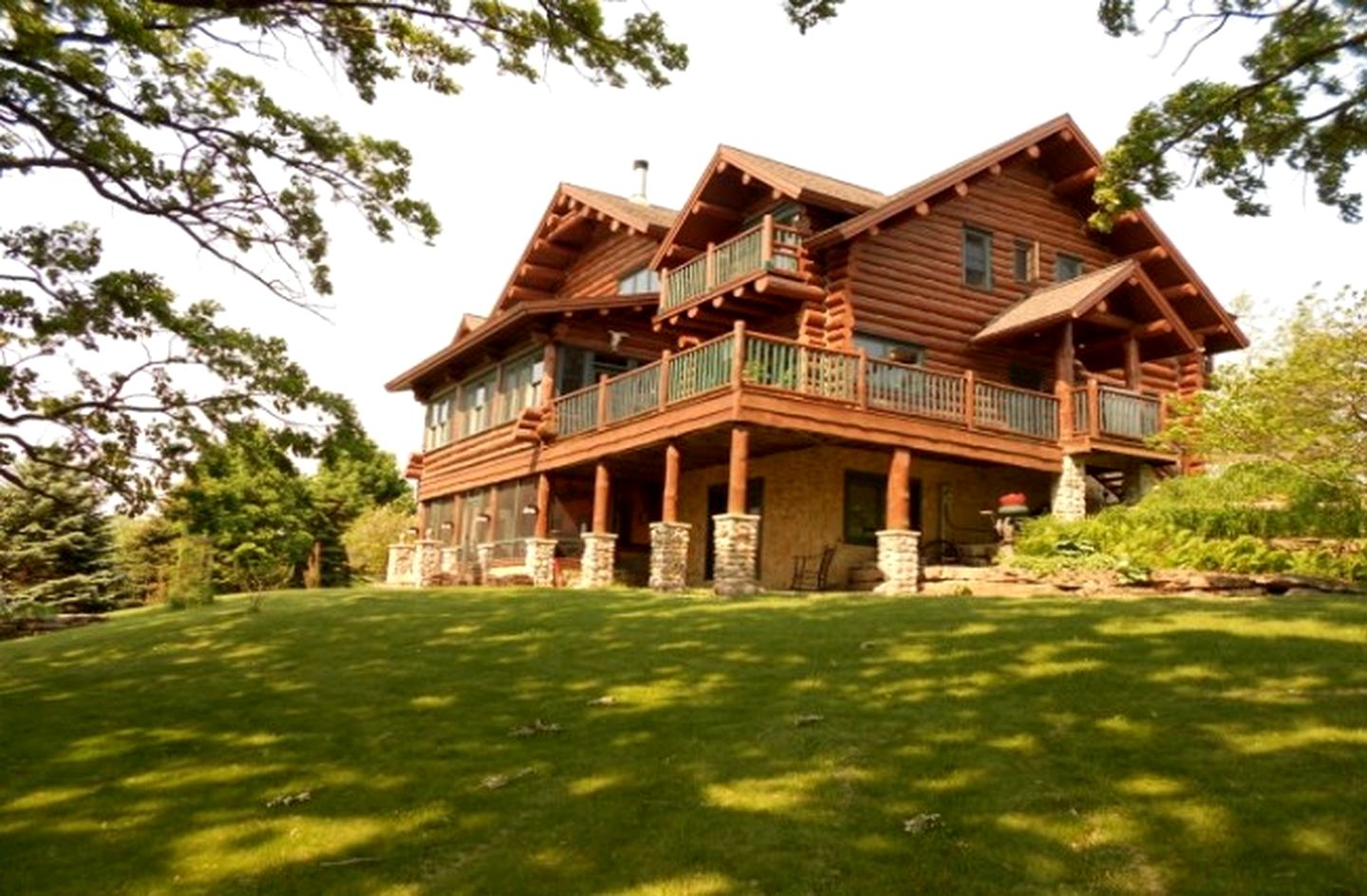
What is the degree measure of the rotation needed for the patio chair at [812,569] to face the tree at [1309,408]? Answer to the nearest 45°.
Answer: approximately 135° to its left

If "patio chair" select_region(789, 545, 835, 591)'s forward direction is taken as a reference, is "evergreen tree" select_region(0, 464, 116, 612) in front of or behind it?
in front

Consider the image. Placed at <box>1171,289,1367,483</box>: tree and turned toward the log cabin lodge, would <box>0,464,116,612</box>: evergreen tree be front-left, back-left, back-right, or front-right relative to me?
front-left

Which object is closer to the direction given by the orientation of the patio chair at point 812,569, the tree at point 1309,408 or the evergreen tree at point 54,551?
the evergreen tree
